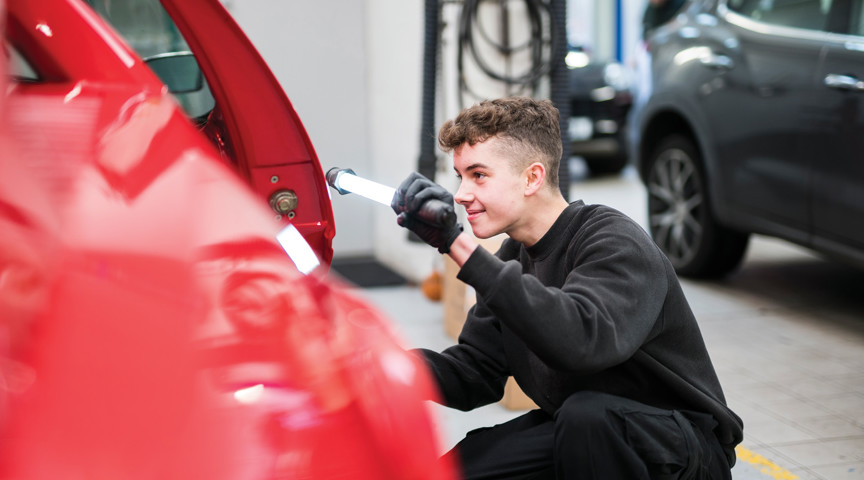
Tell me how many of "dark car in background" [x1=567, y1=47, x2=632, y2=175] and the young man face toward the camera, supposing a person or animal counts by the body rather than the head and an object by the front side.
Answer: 1

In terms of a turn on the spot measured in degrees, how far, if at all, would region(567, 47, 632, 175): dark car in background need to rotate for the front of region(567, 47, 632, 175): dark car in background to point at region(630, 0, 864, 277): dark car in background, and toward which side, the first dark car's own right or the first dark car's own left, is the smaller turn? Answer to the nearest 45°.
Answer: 0° — it already faces it

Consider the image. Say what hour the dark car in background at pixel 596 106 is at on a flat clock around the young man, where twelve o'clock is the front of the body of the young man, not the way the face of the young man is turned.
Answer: The dark car in background is roughly at 3 o'clock from the young man.

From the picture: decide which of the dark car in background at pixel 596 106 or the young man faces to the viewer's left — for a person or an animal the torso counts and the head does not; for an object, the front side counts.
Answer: the young man

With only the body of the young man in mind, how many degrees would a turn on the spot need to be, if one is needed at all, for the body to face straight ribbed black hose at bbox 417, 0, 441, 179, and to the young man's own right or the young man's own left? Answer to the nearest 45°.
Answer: approximately 90° to the young man's own right

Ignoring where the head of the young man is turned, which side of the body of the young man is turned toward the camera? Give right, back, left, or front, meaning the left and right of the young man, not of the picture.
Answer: left
